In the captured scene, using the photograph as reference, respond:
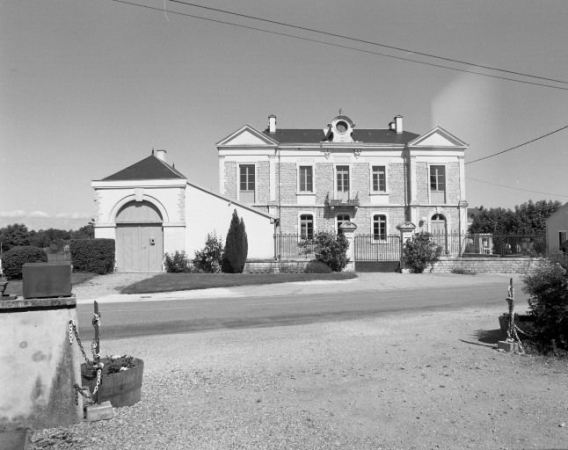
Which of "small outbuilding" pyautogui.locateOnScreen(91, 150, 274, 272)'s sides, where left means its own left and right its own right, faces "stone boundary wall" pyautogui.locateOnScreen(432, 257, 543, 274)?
left

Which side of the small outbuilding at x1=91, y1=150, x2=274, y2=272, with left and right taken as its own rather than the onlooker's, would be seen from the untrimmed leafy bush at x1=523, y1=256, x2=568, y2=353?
front

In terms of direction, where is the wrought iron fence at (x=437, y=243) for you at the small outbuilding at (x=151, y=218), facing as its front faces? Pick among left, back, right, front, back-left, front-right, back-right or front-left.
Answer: left

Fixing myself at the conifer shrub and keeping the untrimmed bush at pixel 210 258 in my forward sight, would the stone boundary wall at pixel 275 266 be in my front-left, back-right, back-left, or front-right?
back-right

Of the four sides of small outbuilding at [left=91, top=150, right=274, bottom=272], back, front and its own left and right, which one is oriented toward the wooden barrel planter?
front

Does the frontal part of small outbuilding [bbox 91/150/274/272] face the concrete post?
yes

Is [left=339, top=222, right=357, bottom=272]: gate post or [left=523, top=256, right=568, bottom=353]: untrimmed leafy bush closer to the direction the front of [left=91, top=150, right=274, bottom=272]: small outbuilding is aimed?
the untrimmed leafy bush

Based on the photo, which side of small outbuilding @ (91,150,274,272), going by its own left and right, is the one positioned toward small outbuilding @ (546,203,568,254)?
left

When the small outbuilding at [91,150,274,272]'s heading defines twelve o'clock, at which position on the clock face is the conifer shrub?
The conifer shrub is roughly at 10 o'clock from the small outbuilding.

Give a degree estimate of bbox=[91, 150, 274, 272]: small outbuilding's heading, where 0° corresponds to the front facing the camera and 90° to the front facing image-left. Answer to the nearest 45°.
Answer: approximately 0°

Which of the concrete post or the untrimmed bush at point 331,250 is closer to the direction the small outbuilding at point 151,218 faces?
the concrete post
